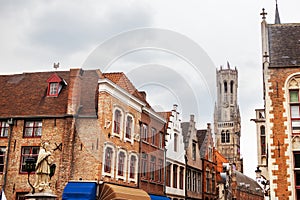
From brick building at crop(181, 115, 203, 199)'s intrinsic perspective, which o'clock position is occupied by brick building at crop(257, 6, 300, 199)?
brick building at crop(257, 6, 300, 199) is roughly at 1 o'clock from brick building at crop(181, 115, 203, 199).

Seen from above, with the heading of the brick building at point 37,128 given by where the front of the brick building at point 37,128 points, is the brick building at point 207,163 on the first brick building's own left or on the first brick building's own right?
on the first brick building's own left

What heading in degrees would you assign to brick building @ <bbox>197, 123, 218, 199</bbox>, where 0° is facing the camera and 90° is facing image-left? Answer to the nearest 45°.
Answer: approximately 315°

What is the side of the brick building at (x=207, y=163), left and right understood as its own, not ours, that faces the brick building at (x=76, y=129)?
right

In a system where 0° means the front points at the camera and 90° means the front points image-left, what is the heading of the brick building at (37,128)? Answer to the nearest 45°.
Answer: approximately 0°

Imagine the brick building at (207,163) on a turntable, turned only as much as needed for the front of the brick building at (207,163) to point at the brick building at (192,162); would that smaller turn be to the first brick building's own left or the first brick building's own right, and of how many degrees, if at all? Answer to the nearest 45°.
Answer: approximately 45° to the first brick building's own right
